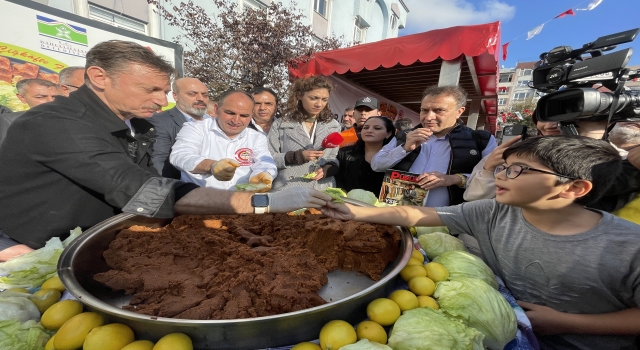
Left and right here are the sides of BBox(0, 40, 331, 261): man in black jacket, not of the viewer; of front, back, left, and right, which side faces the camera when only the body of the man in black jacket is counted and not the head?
right

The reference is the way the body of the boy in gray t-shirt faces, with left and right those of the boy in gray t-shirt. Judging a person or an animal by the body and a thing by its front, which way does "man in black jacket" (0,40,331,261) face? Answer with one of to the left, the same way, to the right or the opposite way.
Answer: the opposite way

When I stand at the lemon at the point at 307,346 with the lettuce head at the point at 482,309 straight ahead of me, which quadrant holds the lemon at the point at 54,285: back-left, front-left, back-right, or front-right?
back-left

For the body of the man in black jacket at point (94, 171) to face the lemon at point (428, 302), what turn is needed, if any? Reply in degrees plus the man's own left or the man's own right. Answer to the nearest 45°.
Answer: approximately 45° to the man's own right

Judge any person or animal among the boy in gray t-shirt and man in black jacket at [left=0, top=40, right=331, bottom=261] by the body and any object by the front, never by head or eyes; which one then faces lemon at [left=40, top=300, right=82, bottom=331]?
the boy in gray t-shirt

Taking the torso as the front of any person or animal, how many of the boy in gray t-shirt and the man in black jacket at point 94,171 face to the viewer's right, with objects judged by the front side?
1
